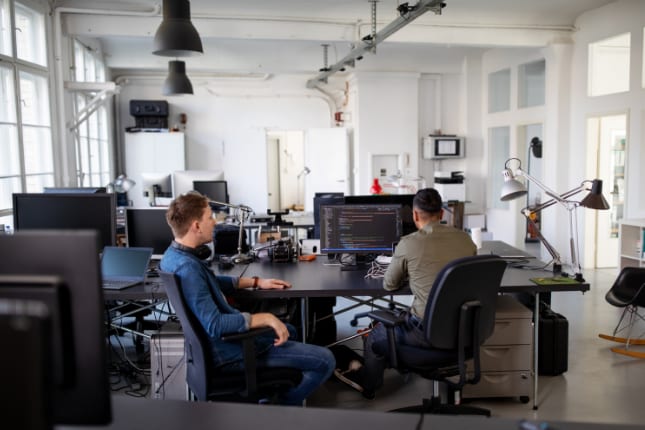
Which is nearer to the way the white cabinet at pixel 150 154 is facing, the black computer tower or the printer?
the black computer tower

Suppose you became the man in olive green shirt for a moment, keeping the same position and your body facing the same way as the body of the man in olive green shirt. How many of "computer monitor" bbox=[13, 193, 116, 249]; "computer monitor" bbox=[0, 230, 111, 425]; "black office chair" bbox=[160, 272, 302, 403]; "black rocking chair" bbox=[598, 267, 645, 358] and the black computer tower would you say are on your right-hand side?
2

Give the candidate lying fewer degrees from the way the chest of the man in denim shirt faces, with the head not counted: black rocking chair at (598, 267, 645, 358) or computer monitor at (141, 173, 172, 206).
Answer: the black rocking chair

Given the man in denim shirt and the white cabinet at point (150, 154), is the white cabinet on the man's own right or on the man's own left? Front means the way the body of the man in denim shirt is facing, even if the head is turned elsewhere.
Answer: on the man's own left

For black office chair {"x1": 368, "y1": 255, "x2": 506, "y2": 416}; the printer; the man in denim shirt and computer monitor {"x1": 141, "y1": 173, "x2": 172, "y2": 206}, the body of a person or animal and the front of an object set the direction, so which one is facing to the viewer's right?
the man in denim shirt

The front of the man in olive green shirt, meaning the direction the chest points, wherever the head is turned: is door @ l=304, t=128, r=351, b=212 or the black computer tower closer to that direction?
the door

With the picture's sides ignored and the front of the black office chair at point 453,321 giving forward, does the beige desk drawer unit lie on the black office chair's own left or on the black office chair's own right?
on the black office chair's own right

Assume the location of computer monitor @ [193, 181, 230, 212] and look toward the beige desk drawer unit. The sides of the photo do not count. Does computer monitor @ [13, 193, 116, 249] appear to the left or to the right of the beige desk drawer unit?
right

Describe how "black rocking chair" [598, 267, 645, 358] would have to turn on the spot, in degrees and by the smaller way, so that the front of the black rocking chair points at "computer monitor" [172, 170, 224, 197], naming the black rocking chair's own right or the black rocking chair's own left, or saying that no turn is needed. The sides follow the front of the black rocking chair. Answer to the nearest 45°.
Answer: approximately 45° to the black rocking chair's own right

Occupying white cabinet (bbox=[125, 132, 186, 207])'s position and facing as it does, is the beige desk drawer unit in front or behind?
in front

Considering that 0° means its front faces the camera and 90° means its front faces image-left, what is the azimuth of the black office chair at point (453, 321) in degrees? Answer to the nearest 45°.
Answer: approximately 135°

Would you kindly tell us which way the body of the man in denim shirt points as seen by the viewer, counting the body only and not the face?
to the viewer's right

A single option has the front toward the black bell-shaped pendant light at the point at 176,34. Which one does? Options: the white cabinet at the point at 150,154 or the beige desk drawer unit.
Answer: the white cabinet

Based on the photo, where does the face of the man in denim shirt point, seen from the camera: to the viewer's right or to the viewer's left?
to the viewer's right
